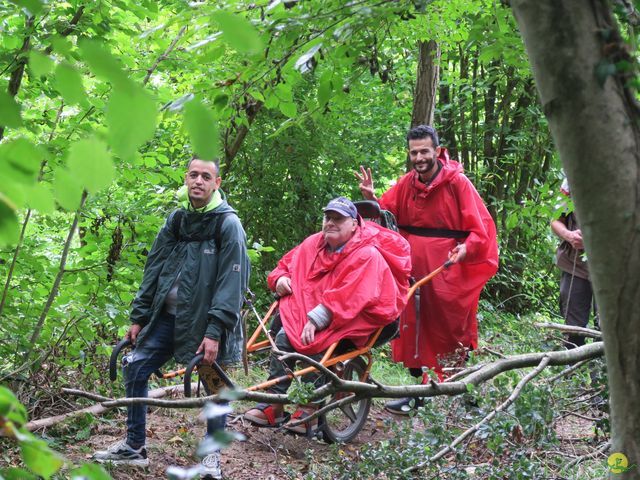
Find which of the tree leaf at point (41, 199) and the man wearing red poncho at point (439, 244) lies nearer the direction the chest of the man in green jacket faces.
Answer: the tree leaf

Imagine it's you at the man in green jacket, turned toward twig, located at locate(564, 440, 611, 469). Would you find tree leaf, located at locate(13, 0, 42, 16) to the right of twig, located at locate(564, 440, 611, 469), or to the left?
right

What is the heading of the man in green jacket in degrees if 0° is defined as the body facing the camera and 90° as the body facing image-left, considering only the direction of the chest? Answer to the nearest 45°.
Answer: approximately 45°

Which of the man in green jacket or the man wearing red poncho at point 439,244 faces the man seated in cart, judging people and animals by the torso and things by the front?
the man wearing red poncho

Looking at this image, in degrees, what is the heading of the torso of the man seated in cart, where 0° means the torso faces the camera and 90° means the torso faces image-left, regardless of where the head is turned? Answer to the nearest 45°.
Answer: approximately 45°

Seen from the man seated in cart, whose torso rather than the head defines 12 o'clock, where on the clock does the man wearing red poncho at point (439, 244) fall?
The man wearing red poncho is roughly at 6 o'clock from the man seated in cart.
